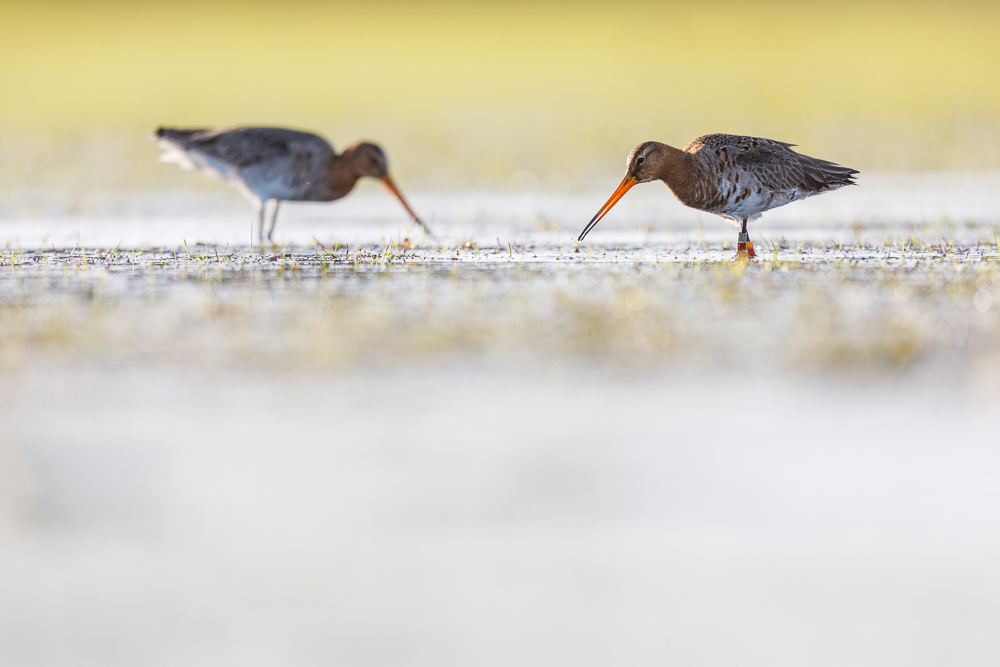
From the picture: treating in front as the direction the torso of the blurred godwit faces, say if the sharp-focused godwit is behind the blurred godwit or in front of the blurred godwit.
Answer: in front

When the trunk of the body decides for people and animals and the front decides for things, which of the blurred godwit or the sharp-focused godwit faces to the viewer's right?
the blurred godwit

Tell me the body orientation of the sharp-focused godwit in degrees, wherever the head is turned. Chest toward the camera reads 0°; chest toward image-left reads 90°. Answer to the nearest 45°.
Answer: approximately 90°

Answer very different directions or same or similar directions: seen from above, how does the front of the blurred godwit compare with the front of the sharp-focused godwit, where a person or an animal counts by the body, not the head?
very different directions

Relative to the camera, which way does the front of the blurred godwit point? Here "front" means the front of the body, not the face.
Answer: to the viewer's right

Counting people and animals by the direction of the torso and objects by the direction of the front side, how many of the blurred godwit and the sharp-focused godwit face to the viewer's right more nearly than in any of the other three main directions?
1

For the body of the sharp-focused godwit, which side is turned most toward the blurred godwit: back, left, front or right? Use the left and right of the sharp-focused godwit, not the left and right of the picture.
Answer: front
